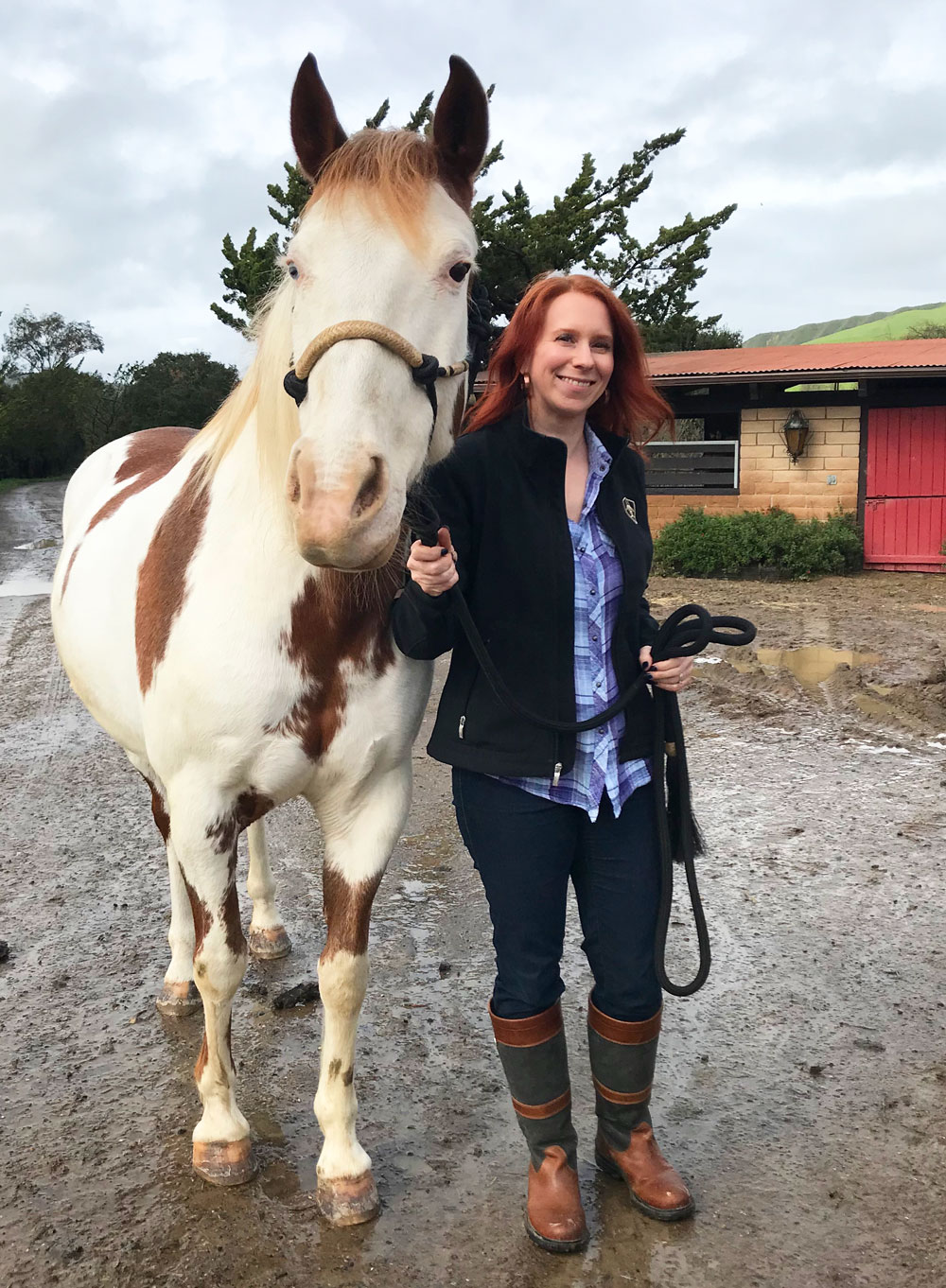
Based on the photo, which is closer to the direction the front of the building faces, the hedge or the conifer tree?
the hedge

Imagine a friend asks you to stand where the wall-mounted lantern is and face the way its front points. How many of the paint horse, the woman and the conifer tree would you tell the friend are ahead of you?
2

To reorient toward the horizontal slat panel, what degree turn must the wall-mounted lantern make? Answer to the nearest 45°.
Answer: approximately 90° to its right

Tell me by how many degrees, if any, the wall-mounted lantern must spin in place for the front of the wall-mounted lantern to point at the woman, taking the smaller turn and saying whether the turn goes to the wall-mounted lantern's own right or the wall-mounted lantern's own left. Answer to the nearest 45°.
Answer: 0° — it already faces them

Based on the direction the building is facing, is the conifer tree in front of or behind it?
behind

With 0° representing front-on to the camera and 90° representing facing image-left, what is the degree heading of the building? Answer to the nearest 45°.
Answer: approximately 0°
